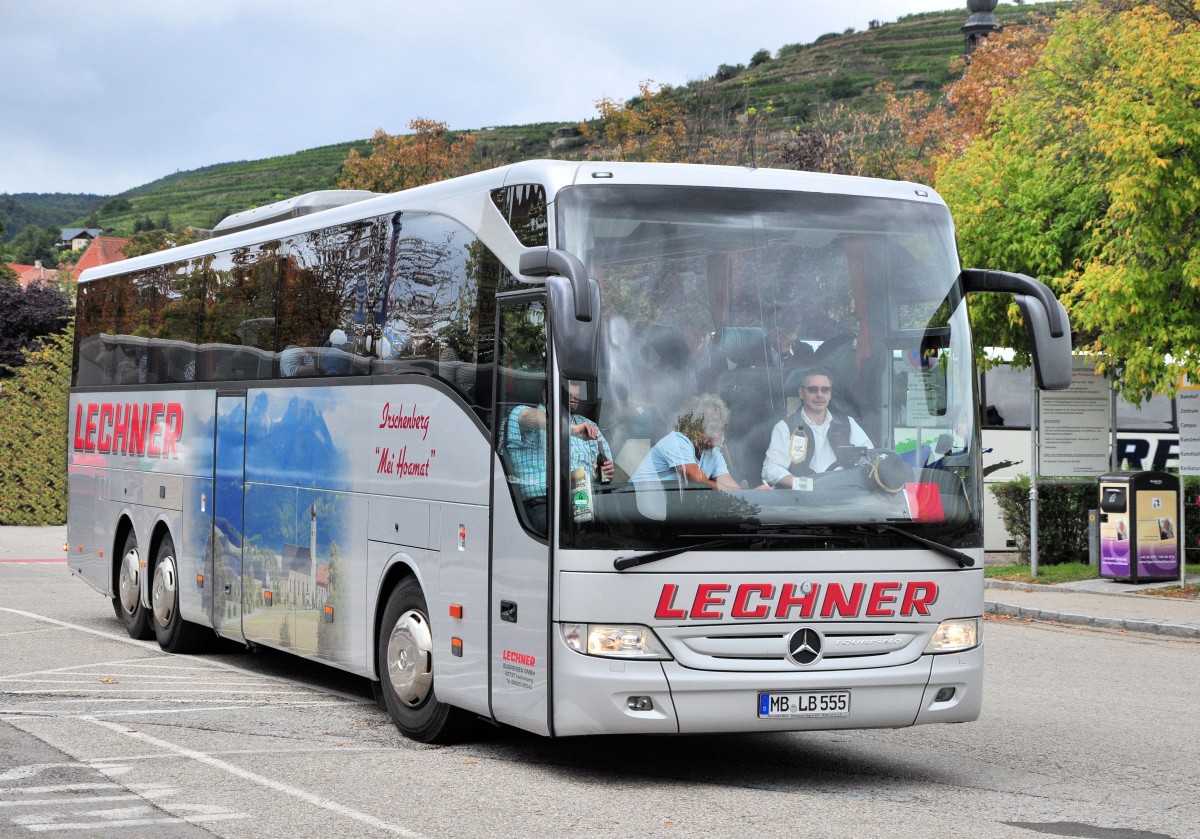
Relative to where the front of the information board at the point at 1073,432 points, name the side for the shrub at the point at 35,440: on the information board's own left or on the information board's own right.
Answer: on the information board's own right

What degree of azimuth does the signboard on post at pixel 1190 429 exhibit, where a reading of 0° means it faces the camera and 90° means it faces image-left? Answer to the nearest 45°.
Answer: approximately 0°

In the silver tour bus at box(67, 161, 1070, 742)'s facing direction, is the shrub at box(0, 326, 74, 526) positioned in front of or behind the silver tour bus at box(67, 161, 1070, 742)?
behind

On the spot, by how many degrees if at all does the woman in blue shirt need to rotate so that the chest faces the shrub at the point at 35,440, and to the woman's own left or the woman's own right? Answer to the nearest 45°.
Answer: approximately 180°

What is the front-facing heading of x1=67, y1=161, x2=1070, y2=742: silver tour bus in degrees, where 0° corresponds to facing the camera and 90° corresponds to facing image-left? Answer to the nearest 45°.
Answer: approximately 315°

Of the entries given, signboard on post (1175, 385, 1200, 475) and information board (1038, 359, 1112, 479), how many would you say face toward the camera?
2

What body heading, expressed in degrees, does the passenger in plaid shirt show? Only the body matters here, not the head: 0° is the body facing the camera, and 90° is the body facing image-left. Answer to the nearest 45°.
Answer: approximately 315°
